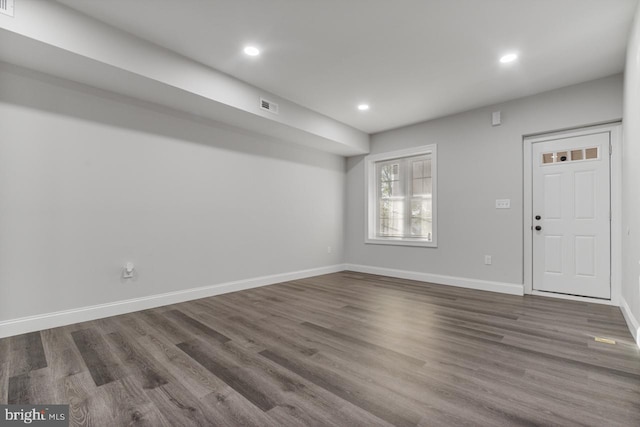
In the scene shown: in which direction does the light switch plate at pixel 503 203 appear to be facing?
toward the camera

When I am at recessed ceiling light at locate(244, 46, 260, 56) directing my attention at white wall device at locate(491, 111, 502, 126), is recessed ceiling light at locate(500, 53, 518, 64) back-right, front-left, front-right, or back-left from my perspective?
front-right

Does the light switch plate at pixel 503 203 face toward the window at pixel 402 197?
no

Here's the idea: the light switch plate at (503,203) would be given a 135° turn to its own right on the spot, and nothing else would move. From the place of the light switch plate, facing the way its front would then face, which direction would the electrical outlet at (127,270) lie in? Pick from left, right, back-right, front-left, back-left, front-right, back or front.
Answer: left

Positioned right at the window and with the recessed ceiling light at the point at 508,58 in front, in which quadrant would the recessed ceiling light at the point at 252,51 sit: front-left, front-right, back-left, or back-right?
front-right

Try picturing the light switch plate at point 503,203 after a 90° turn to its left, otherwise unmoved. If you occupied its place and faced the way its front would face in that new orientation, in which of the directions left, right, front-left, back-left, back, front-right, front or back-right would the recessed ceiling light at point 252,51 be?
back-right

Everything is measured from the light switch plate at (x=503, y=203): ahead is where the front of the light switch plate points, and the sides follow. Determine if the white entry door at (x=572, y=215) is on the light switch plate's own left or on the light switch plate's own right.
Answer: on the light switch plate's own left
